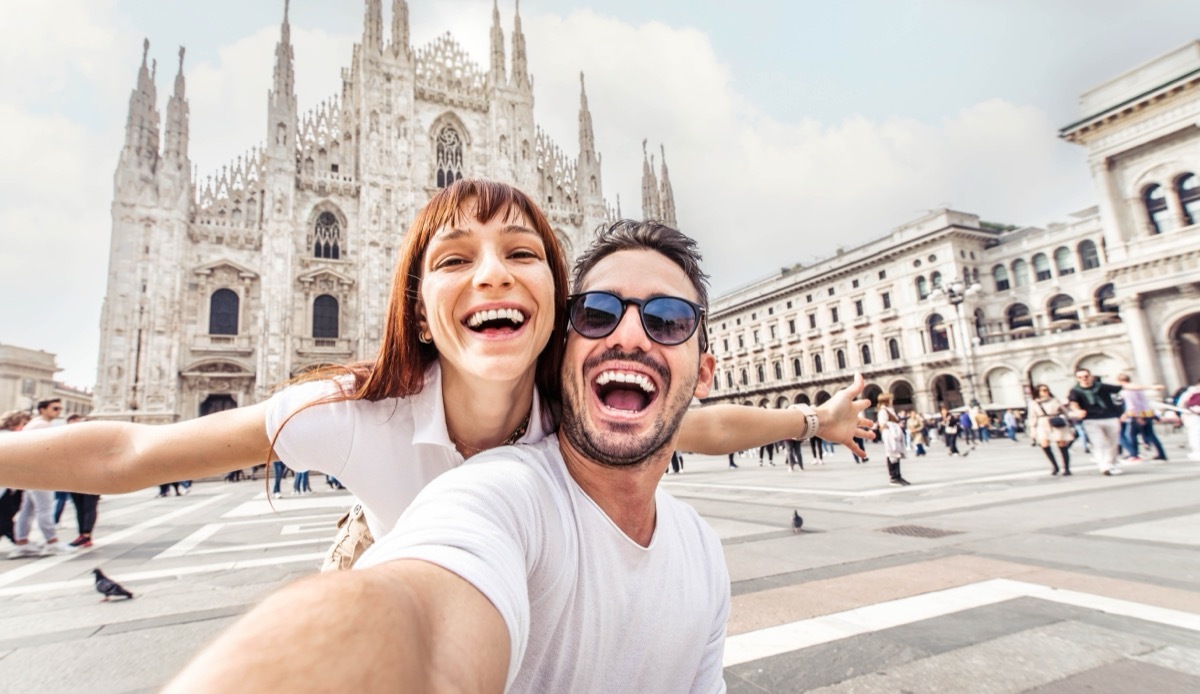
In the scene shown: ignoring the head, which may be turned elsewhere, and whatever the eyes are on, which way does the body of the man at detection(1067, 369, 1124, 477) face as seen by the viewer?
toward the camera

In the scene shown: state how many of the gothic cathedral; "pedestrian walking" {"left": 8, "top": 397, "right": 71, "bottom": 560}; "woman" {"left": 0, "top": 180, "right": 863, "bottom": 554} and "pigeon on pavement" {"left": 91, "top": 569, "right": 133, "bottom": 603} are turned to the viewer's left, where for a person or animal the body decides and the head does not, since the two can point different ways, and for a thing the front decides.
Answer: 1

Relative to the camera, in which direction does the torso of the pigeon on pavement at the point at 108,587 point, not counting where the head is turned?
to the viewer's left

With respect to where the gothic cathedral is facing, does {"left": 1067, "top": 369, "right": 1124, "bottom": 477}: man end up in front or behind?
in front

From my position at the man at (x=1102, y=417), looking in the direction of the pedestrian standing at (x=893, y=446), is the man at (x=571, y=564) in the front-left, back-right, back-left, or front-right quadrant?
front-left

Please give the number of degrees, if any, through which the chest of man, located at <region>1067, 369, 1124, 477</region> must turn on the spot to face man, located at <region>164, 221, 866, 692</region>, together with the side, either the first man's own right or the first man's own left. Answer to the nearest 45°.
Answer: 0° — they already face them

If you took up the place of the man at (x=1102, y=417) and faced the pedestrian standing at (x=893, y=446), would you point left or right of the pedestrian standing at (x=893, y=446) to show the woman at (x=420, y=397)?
left

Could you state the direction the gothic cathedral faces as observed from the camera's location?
facing the viewer and to the right of the viewer

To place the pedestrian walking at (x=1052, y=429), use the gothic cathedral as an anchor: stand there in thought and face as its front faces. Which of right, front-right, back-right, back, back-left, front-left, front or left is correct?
front

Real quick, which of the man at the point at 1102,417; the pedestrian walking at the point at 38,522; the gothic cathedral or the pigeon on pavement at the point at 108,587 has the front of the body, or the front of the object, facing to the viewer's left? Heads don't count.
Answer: the pigeon on pavement

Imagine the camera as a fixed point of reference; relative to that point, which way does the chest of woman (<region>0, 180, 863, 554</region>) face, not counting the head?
toward the camera
